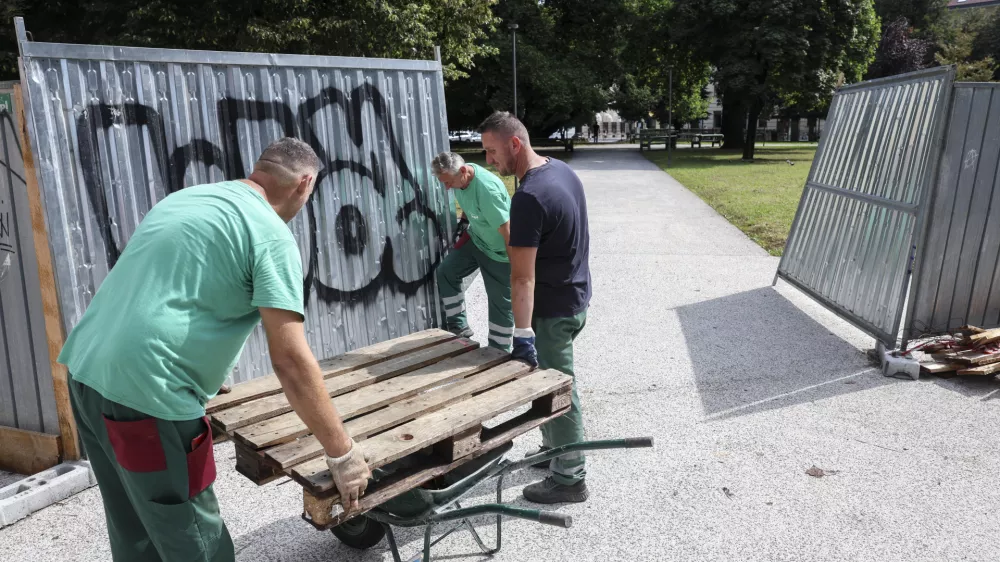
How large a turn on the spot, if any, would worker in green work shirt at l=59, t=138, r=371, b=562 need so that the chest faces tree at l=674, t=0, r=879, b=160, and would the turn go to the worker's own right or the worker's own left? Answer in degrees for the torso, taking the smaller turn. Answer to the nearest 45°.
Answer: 0° — they already face it

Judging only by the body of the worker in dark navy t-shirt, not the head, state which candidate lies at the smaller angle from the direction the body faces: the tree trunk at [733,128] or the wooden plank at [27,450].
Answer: the wooden plank

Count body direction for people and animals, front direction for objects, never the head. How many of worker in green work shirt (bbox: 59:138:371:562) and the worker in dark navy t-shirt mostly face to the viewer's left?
1

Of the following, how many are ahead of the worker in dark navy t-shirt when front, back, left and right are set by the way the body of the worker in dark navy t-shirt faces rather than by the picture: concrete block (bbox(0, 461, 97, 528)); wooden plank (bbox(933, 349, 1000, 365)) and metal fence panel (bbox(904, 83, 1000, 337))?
1

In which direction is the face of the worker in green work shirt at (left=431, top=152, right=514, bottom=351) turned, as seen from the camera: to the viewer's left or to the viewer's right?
to the viewer's left

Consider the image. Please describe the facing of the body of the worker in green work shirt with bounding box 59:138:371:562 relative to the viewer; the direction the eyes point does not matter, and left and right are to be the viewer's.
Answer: facing away from the viewer and to the right of the viewer

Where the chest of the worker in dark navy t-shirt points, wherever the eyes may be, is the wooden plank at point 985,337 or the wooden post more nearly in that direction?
the wooden post

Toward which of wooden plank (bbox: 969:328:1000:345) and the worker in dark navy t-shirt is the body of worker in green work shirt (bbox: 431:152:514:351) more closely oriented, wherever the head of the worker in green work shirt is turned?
the worker in dark navy t-shirt

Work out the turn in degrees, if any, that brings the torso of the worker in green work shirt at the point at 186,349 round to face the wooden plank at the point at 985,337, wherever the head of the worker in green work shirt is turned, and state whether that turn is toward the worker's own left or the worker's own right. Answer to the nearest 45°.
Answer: approximately 45° to the worker's own right

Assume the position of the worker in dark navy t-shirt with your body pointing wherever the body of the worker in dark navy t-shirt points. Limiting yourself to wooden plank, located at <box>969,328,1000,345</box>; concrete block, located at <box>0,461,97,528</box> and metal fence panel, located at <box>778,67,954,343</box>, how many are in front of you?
1

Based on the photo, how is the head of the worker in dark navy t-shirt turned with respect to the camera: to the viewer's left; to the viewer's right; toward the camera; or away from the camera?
to the viewer's left

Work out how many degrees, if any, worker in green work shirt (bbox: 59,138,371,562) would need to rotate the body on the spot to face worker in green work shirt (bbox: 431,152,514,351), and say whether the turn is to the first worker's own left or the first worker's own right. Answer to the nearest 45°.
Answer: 0° — they already face them

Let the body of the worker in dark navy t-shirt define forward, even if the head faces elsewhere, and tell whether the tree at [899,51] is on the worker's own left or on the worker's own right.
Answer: on the worker's own right

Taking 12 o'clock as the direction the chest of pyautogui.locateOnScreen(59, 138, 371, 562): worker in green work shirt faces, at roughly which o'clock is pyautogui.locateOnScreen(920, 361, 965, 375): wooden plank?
The wooden plank is roughly at 1 o'clock from the worker in green work shirt.

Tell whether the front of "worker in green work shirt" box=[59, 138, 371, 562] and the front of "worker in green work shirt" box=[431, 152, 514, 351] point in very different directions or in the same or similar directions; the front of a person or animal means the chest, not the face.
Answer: very different directions

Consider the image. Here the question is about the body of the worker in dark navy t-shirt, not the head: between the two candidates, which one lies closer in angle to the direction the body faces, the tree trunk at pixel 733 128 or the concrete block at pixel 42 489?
the concrete block

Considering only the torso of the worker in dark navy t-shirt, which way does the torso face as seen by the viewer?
to the viewer's left

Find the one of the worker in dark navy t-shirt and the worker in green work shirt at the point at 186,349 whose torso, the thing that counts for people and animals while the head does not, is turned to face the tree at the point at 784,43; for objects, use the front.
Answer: the worker in green work shirt

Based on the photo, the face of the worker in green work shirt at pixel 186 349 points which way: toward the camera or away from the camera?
away from the camera
